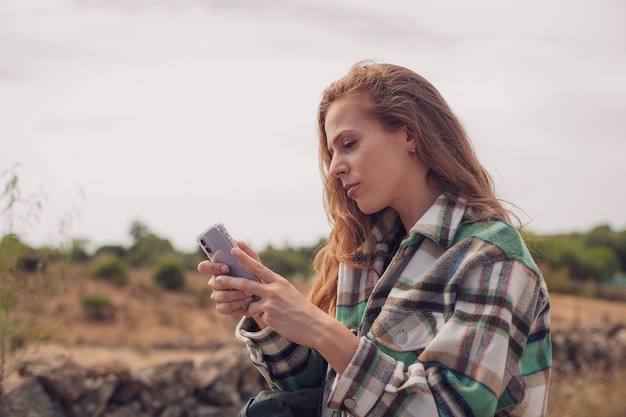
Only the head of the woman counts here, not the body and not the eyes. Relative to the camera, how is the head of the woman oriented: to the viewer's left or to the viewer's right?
to the viewer's left

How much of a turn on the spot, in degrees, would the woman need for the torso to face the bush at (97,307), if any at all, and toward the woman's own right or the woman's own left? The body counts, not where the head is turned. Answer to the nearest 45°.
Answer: approximately 90° to the woman's own right

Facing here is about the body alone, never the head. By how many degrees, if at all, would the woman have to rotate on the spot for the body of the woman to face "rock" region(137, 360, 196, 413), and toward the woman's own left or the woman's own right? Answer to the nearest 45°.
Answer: approximately 90° to the woman's own right

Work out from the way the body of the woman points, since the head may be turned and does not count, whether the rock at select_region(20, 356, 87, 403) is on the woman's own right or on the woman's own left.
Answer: on the woman's own right

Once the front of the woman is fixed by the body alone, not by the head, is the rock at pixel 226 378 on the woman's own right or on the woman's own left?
on the woman's own right

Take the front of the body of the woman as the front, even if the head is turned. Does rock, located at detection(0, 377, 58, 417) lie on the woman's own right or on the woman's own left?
on the woman's own right

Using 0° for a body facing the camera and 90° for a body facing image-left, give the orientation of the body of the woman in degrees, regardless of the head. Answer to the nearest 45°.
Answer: approximately 45°

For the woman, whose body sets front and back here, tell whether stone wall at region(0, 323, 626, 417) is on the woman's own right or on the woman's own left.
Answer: on the woman's own right
